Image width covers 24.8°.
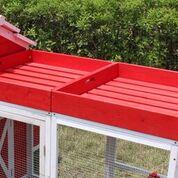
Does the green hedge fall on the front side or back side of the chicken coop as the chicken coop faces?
on the back side

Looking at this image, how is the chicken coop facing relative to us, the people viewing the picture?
facing the viewer and to the left of the viewer
